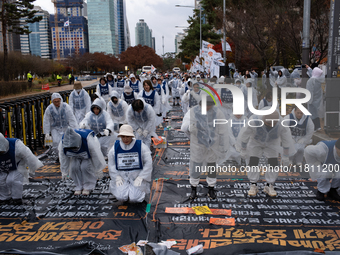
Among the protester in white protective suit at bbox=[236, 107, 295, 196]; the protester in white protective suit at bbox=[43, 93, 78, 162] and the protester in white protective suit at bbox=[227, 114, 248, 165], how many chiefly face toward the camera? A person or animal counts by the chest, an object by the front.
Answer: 3

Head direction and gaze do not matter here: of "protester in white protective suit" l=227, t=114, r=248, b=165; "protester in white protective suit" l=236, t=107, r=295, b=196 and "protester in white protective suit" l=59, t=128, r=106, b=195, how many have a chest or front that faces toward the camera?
3

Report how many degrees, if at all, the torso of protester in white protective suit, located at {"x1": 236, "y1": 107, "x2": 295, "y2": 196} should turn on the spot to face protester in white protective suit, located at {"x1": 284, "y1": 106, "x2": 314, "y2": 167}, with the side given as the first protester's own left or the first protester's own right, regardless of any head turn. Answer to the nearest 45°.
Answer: approximately 135° to the first protester's own left

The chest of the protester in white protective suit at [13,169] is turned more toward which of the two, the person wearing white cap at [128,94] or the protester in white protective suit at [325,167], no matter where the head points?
the protester in white protective suit

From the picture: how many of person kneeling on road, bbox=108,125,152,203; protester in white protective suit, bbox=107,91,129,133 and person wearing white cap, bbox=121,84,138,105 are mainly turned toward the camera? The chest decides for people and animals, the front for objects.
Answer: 3

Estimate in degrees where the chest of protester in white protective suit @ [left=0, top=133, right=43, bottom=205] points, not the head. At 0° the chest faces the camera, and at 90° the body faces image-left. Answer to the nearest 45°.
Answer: approximately 0°

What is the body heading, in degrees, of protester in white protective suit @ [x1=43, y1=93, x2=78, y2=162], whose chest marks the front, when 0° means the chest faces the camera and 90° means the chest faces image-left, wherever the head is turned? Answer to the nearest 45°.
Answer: approximately 0°

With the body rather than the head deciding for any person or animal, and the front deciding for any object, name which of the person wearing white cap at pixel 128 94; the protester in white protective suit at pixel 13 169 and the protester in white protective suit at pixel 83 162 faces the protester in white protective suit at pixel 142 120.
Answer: the person wearing white cap

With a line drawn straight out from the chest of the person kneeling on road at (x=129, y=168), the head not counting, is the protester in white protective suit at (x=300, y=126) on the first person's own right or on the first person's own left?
on the first person's own left

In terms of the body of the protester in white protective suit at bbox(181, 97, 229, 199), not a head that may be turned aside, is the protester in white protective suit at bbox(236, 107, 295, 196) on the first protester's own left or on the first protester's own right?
on the first protester's own left

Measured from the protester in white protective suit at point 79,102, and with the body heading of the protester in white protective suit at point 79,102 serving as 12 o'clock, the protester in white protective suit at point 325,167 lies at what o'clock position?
the protester in white protective suit at point 325,167 is roughly at 11 o'clock from the protester in white protective suit at point 79,102.

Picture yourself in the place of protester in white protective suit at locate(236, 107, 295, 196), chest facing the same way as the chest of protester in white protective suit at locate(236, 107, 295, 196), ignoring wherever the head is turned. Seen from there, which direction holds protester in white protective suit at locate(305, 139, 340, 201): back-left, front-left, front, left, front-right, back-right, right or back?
left
